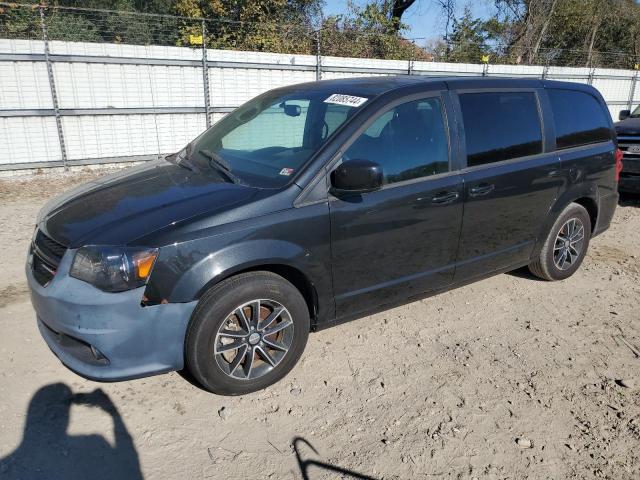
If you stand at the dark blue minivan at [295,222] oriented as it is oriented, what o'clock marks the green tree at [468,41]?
The green tree is roughly at 5 o'clock from the dark blue minivan.

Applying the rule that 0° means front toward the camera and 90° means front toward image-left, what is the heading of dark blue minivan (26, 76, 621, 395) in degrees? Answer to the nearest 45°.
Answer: approximately 45°

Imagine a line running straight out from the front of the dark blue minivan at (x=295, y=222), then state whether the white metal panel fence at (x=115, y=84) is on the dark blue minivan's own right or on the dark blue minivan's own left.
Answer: on the dark blue minivan's own right
